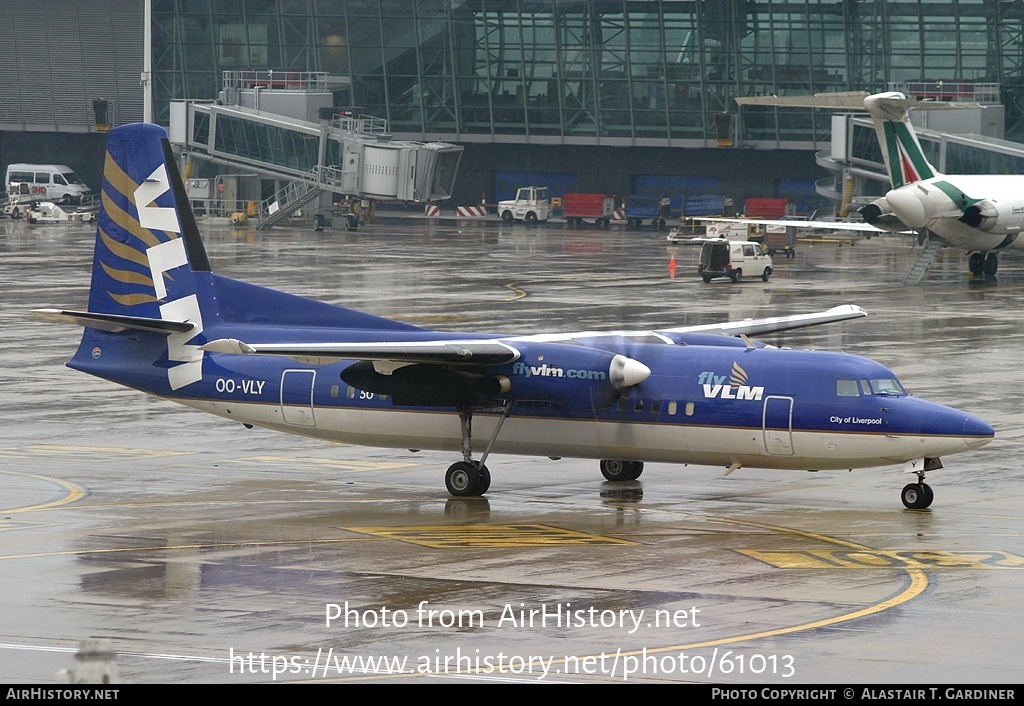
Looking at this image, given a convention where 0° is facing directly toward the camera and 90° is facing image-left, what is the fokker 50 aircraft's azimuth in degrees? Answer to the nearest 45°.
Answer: approximately 315°
